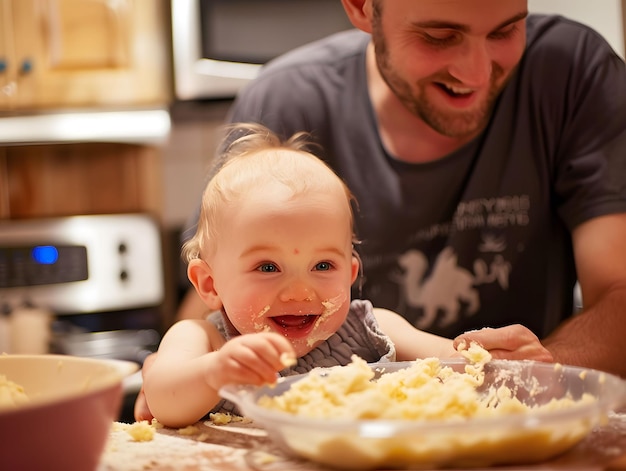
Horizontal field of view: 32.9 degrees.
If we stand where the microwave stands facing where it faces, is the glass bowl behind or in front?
in front

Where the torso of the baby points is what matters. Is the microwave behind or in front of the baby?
behind

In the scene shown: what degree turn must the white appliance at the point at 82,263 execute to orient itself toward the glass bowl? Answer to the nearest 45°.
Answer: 0° — it already faces it

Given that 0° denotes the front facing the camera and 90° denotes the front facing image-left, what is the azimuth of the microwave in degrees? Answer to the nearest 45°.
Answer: approximately 0°

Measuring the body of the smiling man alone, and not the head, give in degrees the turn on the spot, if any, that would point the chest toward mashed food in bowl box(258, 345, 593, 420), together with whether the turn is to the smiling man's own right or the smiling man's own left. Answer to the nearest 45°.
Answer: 0° — they already face it

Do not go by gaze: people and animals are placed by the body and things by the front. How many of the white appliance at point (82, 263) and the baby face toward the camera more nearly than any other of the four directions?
2

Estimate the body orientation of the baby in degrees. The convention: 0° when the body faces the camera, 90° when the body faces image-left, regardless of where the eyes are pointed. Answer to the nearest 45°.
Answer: approximately 0°

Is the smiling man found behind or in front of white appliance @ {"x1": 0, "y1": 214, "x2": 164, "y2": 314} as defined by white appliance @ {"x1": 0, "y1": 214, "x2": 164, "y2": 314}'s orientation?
in front
